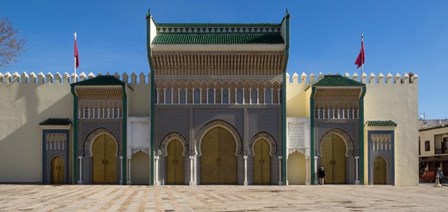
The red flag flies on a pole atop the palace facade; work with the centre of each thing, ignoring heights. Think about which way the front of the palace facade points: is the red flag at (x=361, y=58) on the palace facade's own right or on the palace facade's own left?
on the palace facade's own left

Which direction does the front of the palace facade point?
toward the camera

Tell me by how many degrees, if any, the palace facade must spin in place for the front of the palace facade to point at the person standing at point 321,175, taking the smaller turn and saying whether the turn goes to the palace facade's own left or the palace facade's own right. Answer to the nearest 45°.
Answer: approximately 90° to the palace facade's own left
